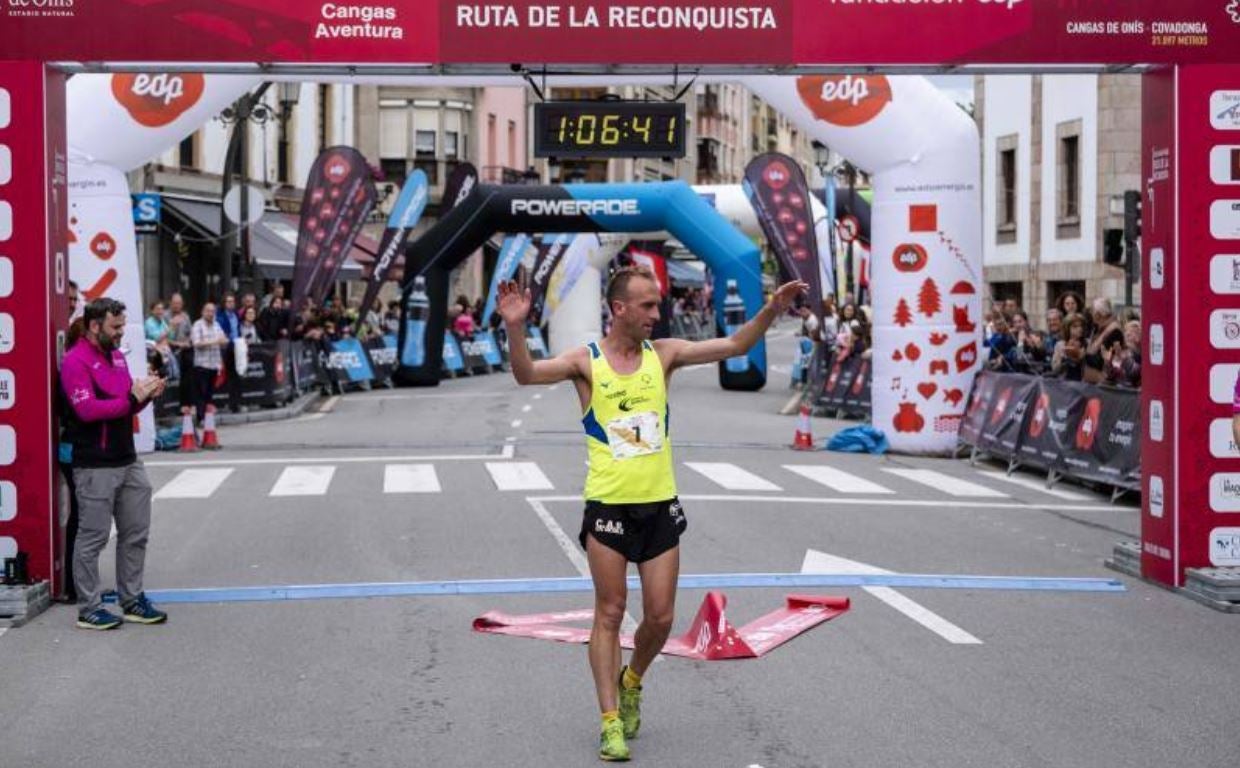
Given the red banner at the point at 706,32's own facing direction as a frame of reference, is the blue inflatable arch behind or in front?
behind

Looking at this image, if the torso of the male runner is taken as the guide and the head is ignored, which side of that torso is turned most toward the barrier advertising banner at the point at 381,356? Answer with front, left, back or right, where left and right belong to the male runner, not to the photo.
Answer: back

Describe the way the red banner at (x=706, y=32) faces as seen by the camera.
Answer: facing the viewer

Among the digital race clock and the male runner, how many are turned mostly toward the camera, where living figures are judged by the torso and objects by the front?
2

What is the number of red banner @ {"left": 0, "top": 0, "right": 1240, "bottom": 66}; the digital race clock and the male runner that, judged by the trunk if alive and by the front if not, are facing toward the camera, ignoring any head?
3

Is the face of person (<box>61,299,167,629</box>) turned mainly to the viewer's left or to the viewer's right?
to the viewer's right

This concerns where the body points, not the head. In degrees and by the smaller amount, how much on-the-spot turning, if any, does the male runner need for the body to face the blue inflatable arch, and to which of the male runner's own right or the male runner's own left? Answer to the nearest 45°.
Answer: approximately 180°

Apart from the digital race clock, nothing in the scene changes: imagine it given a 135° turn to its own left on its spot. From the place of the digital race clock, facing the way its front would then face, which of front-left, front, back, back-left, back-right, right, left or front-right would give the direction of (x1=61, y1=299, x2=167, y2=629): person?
back

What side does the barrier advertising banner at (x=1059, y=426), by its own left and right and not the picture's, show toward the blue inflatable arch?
right

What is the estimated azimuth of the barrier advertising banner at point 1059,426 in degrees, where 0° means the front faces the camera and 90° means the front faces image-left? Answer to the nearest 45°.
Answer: approximately 45°

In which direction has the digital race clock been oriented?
toward the camera

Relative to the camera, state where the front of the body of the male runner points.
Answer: toward the camera

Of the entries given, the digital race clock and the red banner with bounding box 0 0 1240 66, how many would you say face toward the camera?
2
